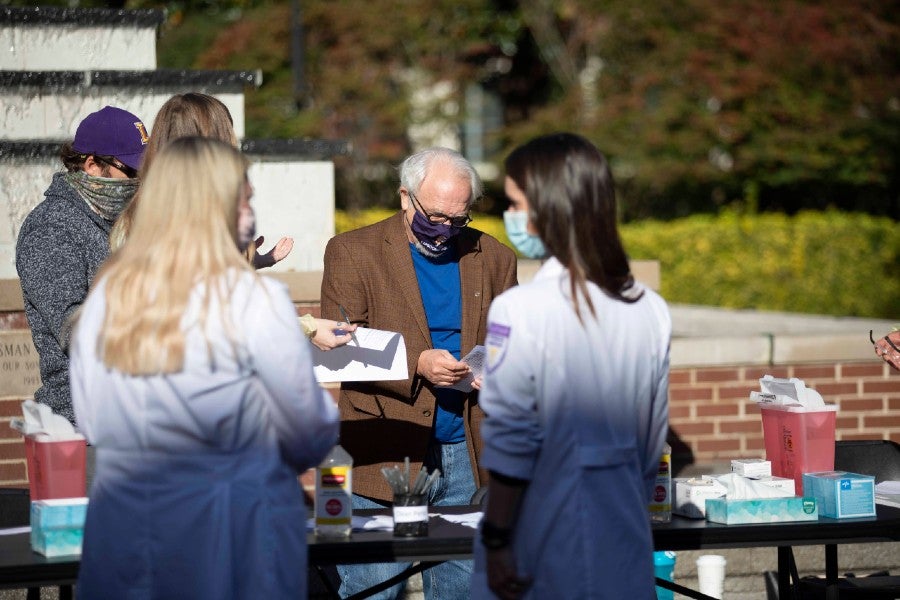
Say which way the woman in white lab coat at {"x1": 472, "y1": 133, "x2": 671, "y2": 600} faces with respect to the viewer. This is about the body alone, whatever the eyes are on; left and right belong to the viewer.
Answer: facing away from the viewer and to the left of the viewer

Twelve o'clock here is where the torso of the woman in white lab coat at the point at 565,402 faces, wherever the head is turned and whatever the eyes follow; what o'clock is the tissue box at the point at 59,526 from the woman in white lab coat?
The tissue box is roughly at 11 o'clock from the woman in white lab coat.

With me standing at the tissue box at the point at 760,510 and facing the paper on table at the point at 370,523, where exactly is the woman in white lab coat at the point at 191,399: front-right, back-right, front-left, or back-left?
front-left

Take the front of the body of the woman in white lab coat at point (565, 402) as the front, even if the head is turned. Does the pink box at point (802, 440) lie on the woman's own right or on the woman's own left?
on the woman's own right

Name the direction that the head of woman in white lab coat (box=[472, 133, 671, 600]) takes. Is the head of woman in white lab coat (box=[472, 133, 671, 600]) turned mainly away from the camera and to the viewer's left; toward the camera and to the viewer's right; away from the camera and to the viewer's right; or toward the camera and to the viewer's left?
away from the camera and to the viewer's left

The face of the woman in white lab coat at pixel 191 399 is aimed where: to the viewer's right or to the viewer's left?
to the viewer's right

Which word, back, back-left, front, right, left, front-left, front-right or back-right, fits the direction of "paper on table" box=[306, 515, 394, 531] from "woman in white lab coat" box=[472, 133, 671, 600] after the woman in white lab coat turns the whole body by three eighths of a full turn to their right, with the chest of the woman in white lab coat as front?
back-left

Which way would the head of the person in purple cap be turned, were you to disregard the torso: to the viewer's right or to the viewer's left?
to the viewer's right

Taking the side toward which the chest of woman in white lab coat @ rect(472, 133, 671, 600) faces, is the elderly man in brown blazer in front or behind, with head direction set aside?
in front

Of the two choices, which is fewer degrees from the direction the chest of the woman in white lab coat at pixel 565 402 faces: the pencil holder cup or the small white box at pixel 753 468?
the pencil holder cup

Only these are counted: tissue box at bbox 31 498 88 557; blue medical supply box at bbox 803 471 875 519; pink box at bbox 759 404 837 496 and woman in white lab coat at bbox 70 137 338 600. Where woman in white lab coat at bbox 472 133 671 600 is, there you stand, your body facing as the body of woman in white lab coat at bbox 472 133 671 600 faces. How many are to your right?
2

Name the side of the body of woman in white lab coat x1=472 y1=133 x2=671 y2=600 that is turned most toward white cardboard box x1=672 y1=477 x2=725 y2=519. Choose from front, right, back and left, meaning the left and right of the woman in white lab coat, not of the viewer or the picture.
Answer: right

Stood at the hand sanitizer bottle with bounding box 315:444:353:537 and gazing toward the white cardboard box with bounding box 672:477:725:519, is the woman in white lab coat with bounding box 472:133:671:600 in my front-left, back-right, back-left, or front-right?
front-right

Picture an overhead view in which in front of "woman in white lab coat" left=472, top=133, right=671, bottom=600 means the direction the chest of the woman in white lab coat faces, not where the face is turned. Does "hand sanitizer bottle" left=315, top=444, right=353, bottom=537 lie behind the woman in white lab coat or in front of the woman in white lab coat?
in front

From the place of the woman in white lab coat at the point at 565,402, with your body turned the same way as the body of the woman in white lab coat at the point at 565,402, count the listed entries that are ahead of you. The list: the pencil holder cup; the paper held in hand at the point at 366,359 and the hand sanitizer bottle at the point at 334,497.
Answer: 3

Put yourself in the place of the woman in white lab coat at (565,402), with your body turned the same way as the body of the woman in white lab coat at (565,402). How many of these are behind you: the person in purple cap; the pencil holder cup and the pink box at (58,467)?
0

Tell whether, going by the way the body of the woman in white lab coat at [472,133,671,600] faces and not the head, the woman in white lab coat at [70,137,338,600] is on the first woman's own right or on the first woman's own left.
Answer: on the first woman's own left
